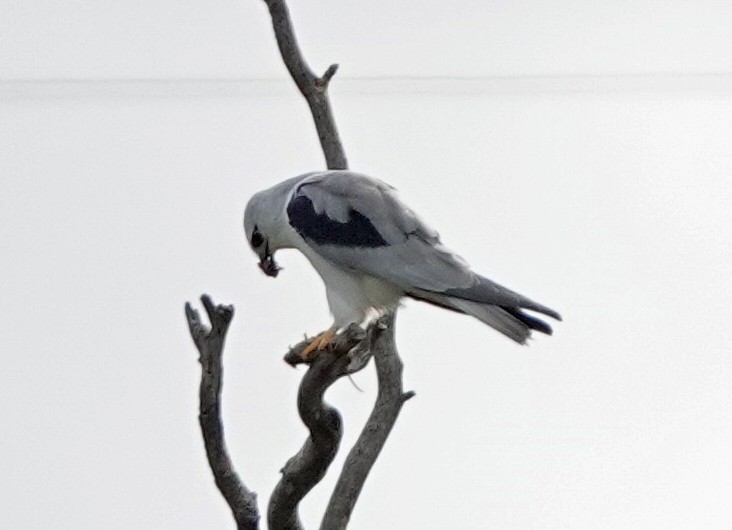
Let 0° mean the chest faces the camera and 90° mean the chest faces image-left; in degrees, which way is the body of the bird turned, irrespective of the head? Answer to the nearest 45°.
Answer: approximately 90°
